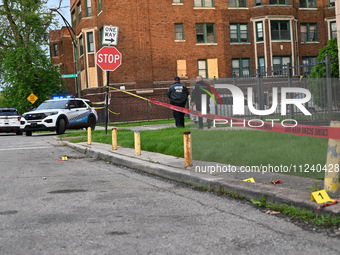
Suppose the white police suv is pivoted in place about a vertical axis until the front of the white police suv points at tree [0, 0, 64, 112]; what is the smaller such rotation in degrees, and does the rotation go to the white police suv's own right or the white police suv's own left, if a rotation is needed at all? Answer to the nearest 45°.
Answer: approximately 135° to the white police suv's own right

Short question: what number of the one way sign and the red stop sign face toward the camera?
2

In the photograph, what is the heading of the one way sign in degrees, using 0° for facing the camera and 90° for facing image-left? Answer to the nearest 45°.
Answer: approximately 0°

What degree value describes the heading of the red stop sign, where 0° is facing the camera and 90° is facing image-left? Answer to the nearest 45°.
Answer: approximately 0°

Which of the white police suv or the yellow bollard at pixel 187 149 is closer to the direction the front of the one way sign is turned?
the yellow bollard

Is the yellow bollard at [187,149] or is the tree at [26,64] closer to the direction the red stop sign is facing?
the yellow bollard

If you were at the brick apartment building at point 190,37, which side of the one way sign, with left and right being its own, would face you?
back

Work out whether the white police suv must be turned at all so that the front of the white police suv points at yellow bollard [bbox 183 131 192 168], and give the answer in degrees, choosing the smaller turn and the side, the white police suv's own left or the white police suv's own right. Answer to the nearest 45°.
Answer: approximately 45° to the white police suv's own left

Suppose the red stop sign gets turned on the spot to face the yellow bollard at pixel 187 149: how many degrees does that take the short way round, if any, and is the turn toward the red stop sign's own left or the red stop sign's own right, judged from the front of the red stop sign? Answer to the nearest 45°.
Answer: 0° — it already faces it
